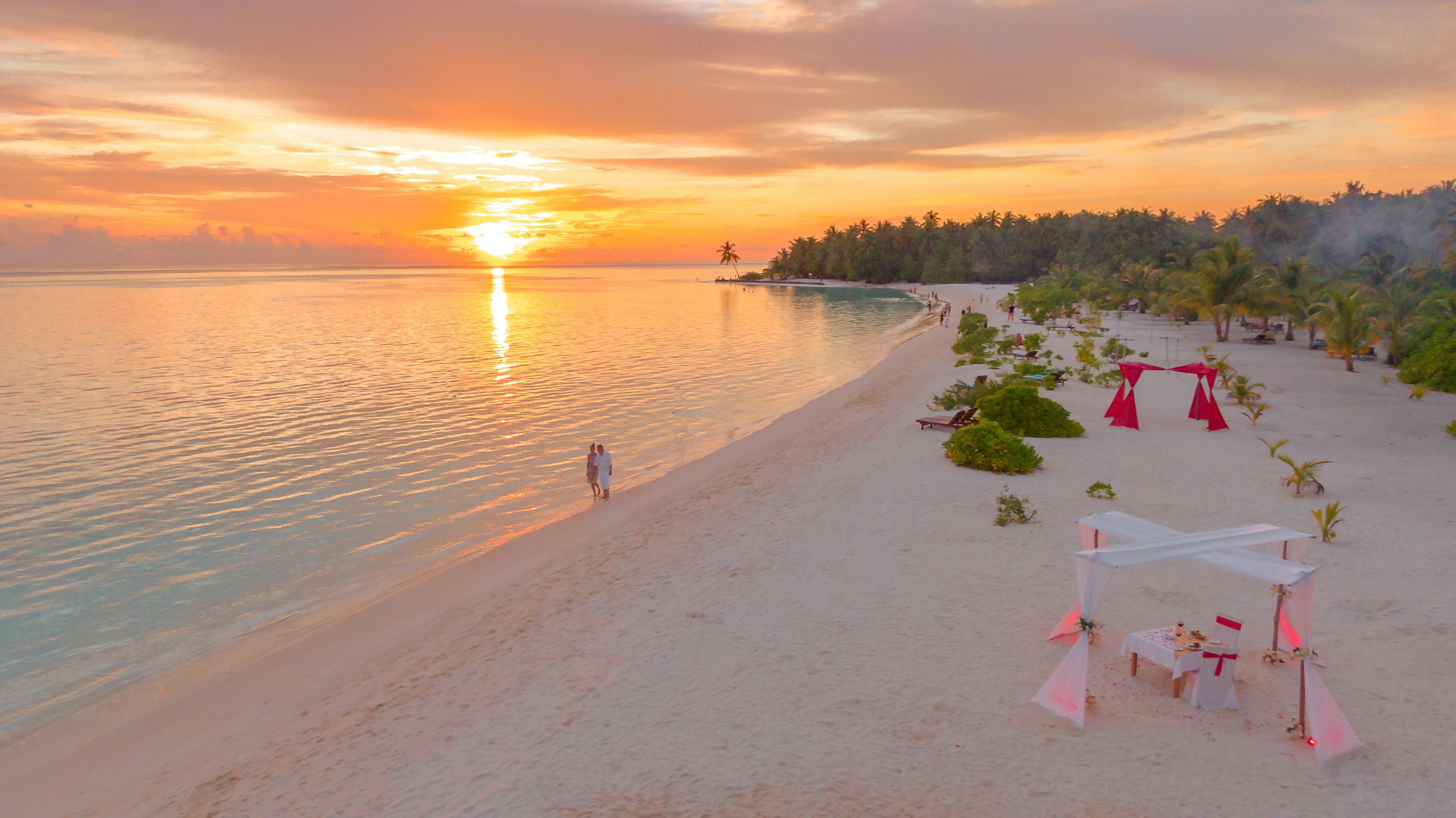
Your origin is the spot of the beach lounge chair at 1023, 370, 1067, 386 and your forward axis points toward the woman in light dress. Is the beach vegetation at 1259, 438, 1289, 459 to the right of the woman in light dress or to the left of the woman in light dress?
left

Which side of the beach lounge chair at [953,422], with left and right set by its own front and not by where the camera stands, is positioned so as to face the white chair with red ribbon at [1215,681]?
left

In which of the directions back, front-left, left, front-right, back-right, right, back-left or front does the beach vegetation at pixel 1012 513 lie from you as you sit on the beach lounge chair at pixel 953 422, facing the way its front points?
left

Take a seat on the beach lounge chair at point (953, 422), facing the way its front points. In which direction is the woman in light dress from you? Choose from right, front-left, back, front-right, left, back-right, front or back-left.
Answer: front-left

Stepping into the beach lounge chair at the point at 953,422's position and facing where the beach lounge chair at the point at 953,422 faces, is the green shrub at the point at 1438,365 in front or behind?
behind

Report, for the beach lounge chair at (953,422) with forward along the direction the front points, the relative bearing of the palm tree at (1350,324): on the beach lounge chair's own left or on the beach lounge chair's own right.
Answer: on the beach lounge chair's own right

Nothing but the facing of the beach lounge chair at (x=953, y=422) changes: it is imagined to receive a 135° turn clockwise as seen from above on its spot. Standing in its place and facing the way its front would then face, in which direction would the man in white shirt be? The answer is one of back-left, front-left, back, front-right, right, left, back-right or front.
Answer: back

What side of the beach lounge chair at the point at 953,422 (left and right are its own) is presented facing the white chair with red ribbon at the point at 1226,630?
left

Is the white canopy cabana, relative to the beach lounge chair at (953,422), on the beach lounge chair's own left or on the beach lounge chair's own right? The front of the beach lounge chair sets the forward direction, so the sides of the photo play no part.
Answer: on the beach lounge chair's own left

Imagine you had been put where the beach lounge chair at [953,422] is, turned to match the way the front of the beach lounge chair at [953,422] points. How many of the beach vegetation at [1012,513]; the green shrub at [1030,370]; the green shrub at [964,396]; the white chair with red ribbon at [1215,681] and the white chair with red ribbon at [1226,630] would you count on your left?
3

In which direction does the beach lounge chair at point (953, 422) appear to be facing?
to the viewer's left

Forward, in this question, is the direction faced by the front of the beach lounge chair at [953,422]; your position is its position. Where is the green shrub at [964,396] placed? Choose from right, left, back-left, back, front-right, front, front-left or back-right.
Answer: right
